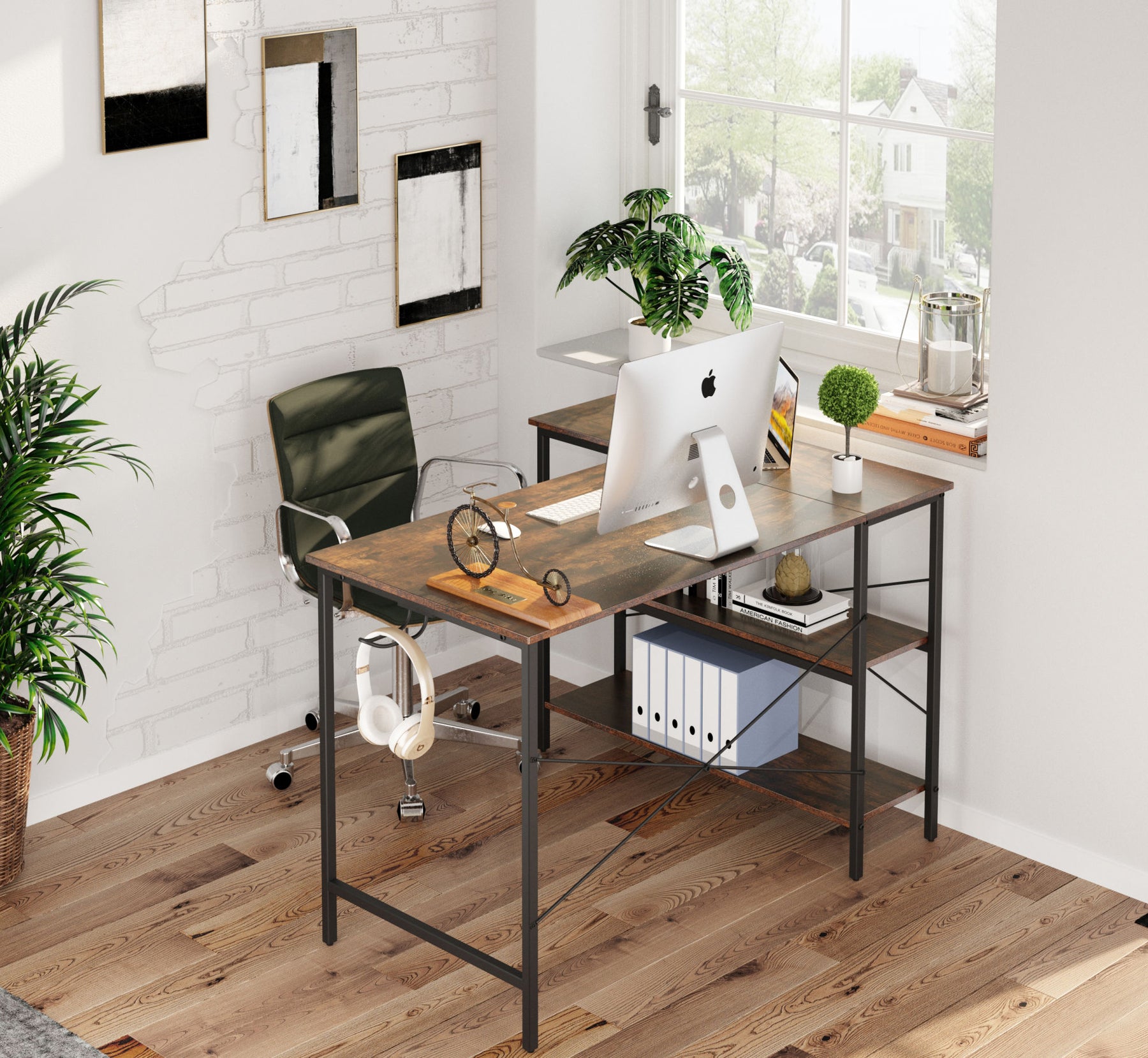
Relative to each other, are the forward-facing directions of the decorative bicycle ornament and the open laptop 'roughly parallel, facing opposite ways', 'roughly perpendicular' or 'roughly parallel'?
roughly perpendicular

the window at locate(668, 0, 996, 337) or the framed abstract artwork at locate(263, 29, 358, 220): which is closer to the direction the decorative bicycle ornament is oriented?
the framed abstract artwork

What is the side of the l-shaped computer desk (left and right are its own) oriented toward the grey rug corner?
left

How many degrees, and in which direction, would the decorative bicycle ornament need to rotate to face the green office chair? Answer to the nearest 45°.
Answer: approximately 45° to its right

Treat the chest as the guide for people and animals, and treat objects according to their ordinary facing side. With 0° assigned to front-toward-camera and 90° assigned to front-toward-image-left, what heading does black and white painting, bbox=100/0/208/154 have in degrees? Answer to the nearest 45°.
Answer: approximately 315°
